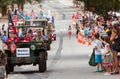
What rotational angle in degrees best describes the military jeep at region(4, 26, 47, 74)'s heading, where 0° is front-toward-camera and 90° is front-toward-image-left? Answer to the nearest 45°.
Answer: approximately 0°

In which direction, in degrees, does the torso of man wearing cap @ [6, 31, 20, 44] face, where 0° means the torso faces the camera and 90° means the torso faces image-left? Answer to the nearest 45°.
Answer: approximately 0°
